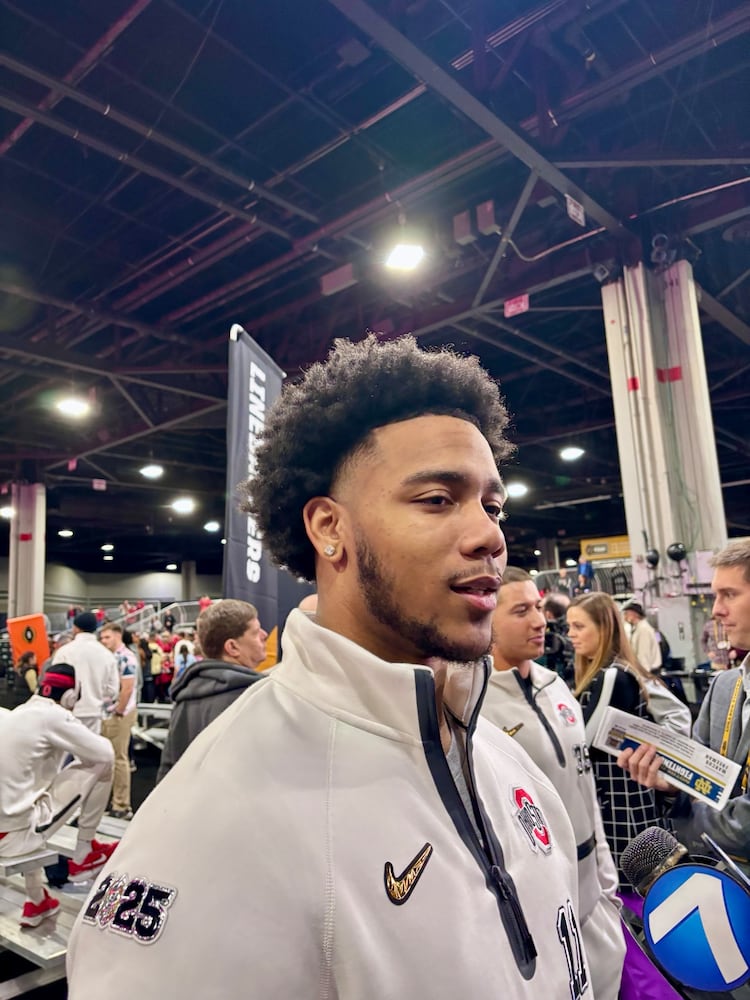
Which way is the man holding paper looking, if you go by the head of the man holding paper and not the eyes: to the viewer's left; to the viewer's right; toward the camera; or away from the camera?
to the viewer's left

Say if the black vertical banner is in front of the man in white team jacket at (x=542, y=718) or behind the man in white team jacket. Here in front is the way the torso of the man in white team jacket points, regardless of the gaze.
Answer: behind

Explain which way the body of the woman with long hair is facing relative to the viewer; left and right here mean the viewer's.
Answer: facing to the left of the viewer

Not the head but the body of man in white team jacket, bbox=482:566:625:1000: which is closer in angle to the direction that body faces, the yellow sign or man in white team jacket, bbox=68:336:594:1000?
the man in white team jacket

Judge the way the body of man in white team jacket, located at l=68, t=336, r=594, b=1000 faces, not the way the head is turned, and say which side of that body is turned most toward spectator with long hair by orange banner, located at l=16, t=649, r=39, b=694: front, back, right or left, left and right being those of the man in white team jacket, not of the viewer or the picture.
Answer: back

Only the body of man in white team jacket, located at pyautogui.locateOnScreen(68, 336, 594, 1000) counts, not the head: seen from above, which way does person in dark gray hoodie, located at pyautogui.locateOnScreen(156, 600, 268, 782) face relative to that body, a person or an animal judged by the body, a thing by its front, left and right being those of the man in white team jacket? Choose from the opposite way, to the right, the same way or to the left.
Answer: to the left

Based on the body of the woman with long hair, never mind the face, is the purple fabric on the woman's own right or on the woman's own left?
on the woman's own left
